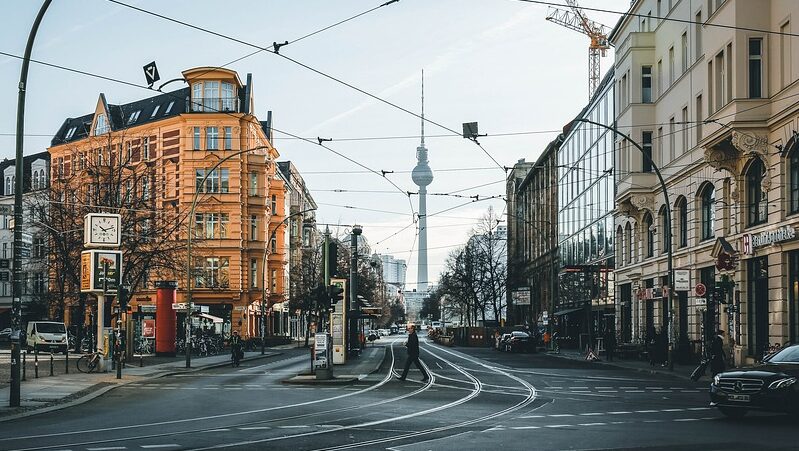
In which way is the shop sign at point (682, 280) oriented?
toward the camera

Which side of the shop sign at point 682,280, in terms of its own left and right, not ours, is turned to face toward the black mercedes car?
front

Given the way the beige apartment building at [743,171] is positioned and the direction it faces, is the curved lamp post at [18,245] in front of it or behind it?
in front

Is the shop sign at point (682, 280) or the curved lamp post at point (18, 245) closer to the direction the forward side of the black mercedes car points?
the curved lamp post

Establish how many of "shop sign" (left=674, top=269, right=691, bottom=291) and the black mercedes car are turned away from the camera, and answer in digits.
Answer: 0

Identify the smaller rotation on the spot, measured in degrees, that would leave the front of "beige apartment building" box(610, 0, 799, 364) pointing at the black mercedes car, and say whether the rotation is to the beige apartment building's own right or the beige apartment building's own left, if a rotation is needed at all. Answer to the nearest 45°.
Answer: approximately 45° to the beige apartment building's own left

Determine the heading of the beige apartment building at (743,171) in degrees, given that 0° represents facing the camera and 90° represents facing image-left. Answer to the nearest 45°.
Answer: approximately 45°

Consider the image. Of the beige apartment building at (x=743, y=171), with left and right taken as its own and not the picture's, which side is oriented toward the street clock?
front

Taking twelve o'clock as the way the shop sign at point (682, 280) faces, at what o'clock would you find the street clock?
The street clock is roughly at 2 o'clock from the shop sign.
